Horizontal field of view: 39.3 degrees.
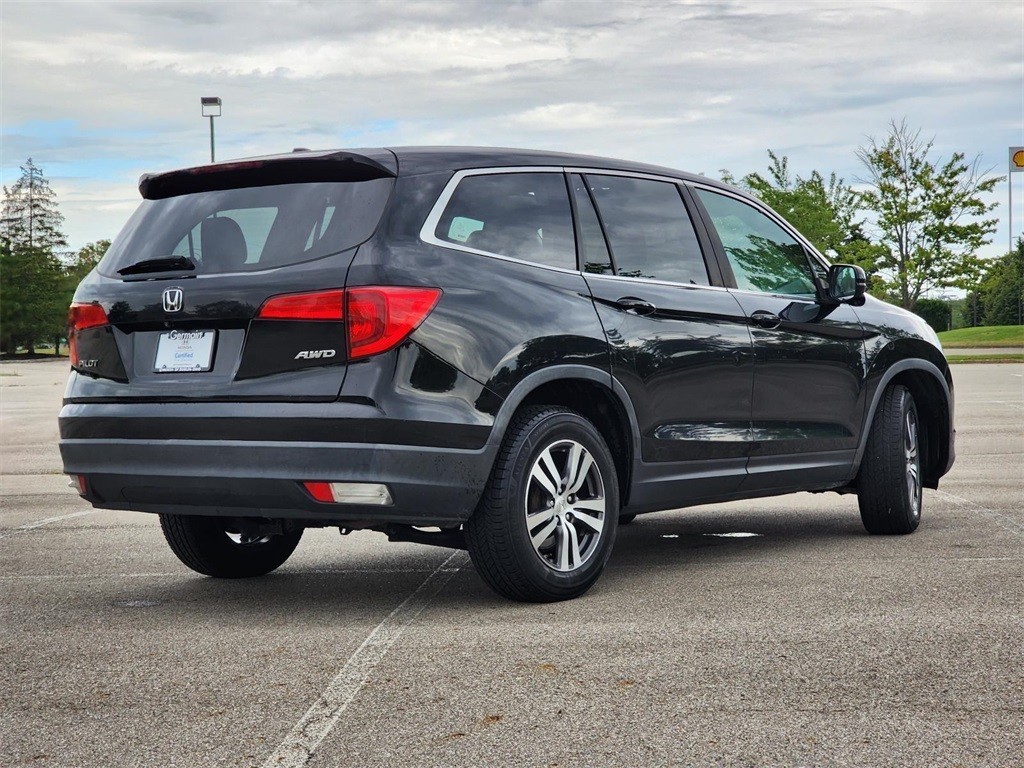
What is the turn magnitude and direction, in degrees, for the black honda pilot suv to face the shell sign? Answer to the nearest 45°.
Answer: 0° — it already faces it

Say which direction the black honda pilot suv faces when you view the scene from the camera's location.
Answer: facing away from the viewer and to the right of the viewer
